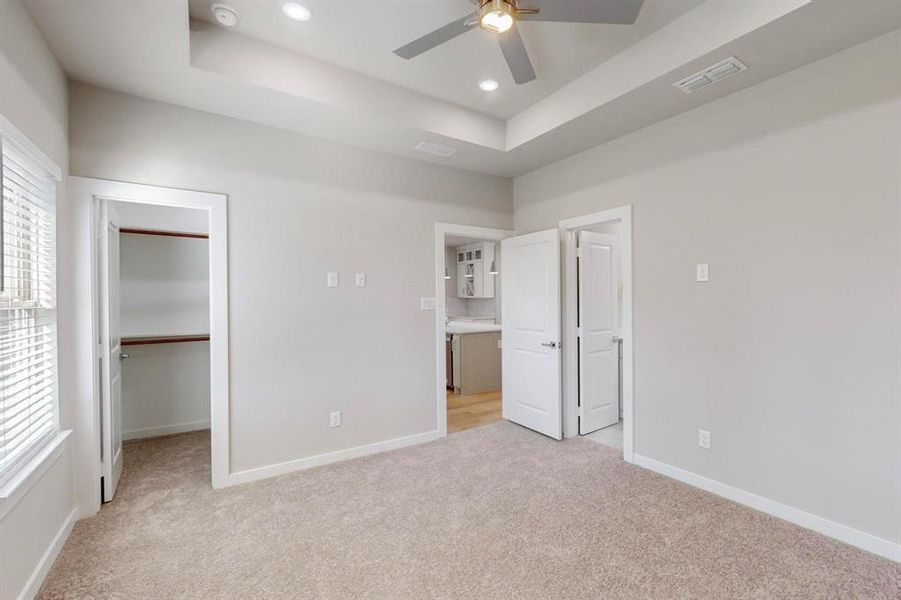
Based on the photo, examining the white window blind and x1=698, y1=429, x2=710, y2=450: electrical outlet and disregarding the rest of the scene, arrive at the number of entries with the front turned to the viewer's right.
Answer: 1

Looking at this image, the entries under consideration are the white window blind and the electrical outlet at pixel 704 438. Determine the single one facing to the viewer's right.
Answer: the white window blind

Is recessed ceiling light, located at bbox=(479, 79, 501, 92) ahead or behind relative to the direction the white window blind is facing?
ahead

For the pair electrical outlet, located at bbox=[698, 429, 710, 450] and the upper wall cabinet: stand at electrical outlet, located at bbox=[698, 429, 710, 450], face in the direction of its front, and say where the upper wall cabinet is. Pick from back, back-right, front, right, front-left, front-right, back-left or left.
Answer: right

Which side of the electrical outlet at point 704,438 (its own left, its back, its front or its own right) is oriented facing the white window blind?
front

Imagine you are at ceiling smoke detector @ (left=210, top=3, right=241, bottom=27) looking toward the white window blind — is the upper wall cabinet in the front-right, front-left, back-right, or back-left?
back-right

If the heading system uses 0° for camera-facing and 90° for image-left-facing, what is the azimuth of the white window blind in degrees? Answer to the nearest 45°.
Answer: approximately 270°

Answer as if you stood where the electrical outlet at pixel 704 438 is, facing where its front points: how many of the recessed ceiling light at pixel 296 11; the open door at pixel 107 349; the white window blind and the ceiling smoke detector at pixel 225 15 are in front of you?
4

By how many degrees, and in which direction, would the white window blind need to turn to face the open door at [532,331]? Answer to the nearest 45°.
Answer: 0° — it already faces it

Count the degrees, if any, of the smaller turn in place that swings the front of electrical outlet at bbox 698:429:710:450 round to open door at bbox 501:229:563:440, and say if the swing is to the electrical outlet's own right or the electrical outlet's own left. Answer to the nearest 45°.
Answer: approximately 45° to the electrical outlet's own right

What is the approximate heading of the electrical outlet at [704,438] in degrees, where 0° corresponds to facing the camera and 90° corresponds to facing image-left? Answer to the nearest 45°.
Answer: approximately 45°

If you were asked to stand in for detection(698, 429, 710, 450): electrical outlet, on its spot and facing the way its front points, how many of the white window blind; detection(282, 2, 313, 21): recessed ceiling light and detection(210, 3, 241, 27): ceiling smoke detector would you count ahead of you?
3

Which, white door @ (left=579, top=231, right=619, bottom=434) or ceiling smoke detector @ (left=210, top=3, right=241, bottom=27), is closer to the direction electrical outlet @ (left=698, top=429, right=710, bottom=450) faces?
the ceiling smoke detector

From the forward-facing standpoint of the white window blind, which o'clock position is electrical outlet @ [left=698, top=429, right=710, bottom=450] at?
The electrical outlet is roughly at 1 o'clock from the white window blind.
